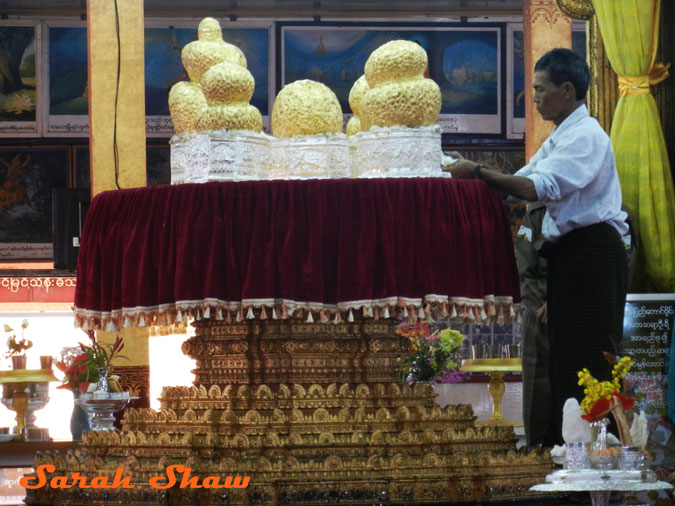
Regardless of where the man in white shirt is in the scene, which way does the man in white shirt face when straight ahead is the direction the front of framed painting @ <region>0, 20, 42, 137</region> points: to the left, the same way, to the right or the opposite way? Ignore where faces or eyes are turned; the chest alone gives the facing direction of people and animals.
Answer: to the right

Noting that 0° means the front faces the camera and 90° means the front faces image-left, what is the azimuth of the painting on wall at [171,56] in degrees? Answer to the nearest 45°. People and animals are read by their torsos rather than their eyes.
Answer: approximately 0°

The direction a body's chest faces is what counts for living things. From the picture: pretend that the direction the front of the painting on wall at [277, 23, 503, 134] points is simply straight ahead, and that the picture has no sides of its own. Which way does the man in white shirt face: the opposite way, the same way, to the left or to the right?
to the right

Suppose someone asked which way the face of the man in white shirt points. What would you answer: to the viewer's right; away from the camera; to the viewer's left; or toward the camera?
to the viewer's left

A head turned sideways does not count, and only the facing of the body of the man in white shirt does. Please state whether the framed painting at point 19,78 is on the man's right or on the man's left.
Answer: on the man's right

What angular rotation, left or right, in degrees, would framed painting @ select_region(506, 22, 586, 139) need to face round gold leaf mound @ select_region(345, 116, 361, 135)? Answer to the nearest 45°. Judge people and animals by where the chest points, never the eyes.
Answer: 0° — it already faces it

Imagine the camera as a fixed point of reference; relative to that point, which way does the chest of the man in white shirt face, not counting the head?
to the viewer's left

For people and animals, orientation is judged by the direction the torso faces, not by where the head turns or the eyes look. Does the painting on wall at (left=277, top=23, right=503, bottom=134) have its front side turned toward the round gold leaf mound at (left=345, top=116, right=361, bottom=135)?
yes
